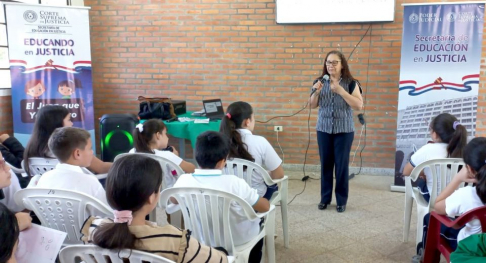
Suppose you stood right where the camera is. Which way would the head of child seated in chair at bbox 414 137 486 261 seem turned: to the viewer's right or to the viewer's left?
to the viewer's left

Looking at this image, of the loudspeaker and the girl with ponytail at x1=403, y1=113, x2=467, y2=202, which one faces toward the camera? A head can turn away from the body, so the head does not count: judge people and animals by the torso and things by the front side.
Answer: the loudspeaker

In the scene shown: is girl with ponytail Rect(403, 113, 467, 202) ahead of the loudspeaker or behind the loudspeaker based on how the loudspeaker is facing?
ahead

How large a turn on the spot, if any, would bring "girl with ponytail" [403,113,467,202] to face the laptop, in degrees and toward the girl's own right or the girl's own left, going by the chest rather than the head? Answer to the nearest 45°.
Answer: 0° — they already face it

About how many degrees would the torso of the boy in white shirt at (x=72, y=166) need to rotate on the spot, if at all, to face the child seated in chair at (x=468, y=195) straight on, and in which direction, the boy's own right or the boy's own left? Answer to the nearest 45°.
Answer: approximately 90° to the boy's own right

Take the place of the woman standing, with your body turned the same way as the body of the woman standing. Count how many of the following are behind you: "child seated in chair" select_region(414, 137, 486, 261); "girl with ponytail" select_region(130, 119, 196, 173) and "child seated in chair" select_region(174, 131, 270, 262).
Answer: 0

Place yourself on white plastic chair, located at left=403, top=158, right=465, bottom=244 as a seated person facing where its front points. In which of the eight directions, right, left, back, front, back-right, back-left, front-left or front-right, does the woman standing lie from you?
front

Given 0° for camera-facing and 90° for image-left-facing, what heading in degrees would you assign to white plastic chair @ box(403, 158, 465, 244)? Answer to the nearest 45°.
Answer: approximately 135°

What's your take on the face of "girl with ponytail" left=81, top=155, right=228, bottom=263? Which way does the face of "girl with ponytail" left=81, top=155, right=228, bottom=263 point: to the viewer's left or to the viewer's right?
to the viewer's right

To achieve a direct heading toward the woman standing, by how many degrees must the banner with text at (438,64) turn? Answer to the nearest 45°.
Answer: approximately 45° to its right

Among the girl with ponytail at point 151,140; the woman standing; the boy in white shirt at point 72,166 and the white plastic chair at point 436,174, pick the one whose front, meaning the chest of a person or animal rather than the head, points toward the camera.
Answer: the woman standing

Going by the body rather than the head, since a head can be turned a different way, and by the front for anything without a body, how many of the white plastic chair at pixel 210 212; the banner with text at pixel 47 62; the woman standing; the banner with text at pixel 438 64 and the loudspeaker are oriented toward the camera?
4

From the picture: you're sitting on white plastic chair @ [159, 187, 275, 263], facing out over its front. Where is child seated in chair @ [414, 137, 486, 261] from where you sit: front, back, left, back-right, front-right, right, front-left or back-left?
front-right

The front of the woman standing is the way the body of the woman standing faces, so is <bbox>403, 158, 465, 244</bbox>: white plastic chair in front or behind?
in front

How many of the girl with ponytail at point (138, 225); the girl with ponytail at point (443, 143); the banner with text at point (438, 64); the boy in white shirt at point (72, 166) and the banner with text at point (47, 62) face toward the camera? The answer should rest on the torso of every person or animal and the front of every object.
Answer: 2

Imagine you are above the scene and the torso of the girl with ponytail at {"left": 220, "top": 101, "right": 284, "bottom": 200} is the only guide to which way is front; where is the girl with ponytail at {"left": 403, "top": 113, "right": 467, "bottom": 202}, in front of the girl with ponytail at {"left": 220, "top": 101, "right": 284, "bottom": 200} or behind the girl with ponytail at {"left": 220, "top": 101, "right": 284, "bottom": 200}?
in front

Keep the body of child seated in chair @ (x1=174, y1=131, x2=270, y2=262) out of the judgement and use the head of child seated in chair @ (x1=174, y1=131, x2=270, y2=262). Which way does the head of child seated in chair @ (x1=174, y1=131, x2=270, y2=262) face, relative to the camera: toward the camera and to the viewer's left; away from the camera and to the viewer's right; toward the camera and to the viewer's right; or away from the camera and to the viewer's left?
away from the camera and to the viewer's right

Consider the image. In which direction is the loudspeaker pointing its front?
toward the camera

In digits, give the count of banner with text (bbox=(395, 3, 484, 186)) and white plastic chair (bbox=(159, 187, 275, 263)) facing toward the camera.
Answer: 1

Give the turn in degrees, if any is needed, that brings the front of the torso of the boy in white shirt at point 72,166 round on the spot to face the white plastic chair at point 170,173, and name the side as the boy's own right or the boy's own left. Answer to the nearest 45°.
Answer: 0° — they already face it

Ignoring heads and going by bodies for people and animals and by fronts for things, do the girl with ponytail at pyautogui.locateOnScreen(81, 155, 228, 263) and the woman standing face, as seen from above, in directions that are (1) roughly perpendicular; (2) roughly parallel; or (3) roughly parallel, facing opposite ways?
roughly parallel, facing opposite ways

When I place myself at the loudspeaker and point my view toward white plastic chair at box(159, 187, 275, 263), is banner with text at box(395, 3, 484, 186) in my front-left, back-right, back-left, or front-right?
front-left

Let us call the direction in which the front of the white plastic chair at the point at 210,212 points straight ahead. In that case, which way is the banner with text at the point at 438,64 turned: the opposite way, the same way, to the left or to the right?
the opposite way
